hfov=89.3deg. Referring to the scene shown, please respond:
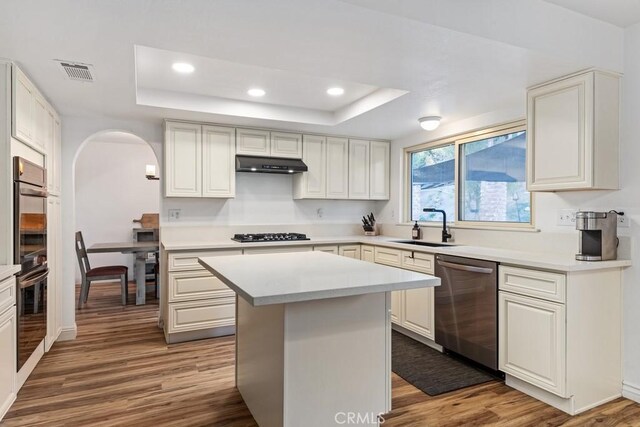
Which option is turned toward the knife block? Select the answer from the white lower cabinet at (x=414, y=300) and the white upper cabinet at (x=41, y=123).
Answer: the white upper cabinet

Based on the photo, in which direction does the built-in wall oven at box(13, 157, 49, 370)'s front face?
to the viewer's right

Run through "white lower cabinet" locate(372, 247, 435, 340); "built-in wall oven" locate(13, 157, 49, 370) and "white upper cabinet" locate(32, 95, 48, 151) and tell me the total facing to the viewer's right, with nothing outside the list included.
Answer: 2

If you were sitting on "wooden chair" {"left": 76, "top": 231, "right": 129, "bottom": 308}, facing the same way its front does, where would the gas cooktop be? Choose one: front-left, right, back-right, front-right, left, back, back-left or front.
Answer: front-right

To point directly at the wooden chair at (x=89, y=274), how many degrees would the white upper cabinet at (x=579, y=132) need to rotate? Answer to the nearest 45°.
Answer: approximately 45° to its right

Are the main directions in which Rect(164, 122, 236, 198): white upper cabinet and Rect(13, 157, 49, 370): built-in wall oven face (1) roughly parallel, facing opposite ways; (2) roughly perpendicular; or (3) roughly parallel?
roughly perpendicular

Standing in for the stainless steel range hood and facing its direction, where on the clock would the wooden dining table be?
The wooden dining table is roughly at 4 o'clock from the stainless steel range hood.

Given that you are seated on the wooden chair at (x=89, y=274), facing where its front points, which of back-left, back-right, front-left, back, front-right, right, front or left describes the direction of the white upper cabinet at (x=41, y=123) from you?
right

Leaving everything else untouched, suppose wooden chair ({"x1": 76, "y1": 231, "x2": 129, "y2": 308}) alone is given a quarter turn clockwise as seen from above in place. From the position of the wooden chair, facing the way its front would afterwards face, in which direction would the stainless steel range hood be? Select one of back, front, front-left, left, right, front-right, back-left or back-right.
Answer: front-left

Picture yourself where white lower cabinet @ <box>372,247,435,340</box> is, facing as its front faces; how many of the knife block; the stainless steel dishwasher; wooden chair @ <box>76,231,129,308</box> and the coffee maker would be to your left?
2

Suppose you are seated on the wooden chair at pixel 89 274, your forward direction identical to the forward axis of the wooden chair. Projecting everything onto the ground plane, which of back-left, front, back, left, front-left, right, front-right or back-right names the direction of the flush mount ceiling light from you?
front-right

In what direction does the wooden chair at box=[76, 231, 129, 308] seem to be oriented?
to the viewer's right

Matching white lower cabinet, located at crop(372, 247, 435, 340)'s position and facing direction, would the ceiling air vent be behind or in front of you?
in front

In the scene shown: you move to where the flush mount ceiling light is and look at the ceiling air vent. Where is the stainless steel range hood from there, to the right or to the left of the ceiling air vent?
right

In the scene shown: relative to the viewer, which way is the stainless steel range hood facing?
toward the camera
